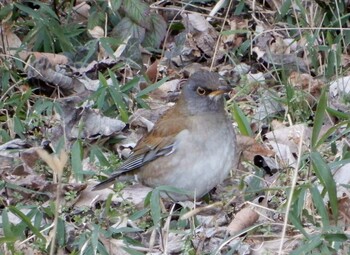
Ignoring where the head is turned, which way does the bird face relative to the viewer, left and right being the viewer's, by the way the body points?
facing the viewer and to the right of the viewer

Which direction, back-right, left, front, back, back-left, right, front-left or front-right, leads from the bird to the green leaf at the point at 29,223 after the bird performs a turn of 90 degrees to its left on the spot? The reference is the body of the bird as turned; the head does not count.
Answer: back

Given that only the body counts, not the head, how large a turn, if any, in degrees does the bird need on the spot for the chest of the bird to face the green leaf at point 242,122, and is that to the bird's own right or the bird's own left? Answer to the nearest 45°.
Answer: approximately 90° to the bird's own left

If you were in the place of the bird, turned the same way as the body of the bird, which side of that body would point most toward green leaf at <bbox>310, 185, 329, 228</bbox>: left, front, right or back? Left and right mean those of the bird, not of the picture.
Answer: front

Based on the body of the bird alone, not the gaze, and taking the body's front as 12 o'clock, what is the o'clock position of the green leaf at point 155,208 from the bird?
The green leaf is roughly at 2 o'clock from the bird.

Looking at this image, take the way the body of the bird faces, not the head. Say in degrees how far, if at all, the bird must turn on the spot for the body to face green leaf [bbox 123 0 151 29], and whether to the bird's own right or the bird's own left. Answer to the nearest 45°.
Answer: approximately 135° to the bird's own left

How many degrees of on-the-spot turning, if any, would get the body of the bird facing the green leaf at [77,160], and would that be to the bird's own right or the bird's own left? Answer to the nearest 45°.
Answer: approximately 135° to the bird's own right

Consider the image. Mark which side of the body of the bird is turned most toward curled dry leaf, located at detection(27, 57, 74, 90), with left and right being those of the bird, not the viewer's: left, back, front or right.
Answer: back

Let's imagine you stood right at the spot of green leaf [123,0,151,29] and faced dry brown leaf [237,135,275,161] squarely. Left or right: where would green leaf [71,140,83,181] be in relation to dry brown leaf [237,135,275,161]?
right

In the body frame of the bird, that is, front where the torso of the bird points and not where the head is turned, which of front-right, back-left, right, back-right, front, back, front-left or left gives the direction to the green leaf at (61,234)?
right

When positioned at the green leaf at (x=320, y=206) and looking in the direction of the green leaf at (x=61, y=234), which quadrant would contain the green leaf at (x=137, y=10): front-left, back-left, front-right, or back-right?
front-right
